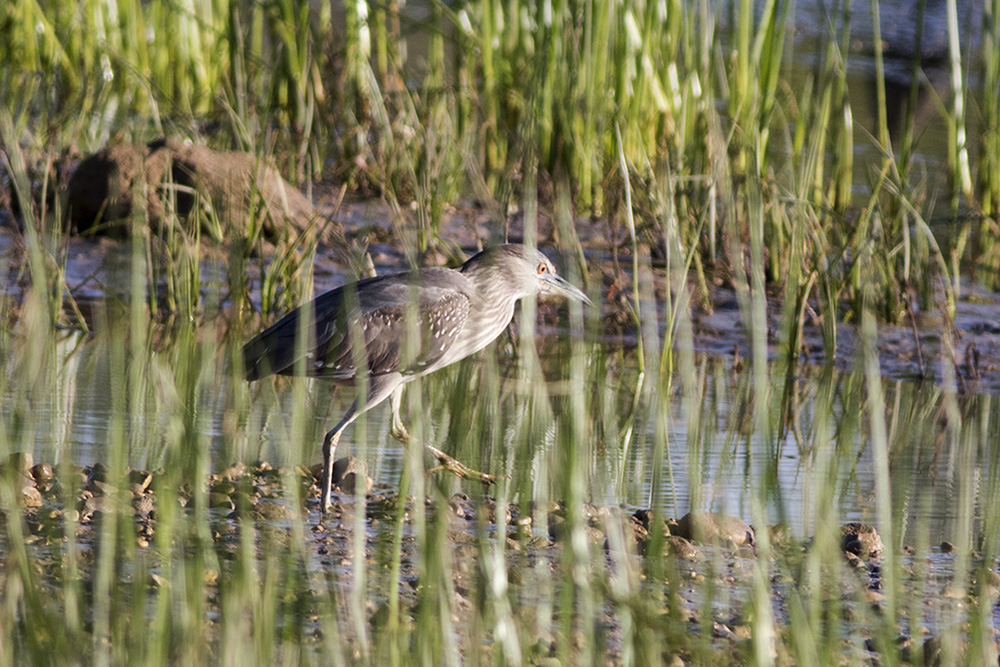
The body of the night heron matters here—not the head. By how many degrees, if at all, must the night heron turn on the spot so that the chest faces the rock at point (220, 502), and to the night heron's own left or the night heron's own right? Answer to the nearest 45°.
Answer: approximately 135° to the night heron's own right

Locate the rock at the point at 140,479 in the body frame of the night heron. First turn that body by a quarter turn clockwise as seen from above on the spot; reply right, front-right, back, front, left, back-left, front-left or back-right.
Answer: front-right

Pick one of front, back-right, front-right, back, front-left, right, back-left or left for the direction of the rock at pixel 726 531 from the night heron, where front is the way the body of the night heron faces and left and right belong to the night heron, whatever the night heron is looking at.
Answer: front-right

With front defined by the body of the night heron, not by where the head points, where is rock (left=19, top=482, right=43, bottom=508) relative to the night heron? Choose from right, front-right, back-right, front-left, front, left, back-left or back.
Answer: back-right

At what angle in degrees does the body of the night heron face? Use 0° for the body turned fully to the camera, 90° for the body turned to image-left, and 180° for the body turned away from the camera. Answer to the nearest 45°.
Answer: approximately 270°

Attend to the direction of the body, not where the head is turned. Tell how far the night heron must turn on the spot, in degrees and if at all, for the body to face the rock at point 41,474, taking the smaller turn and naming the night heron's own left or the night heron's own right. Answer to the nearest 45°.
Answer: approximately 135° to the night heron's own right

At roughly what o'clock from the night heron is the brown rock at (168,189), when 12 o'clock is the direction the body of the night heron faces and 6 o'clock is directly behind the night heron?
The brown rock is roughly at 8 o'clock from the night heron.

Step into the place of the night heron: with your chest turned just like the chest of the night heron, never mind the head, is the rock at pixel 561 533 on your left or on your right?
on your right
